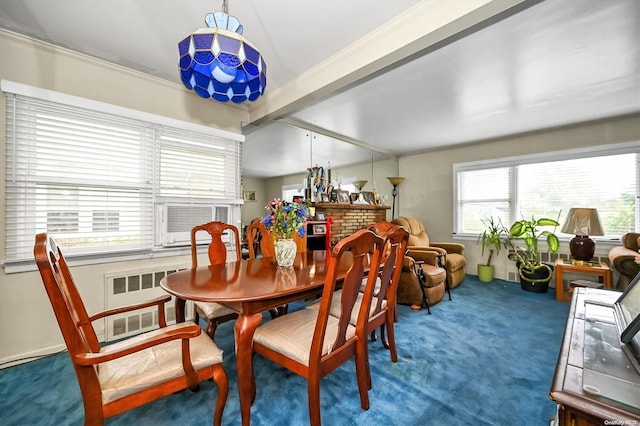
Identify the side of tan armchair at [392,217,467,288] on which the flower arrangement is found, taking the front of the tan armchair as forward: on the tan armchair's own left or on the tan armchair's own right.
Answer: on the tan armchair's own right

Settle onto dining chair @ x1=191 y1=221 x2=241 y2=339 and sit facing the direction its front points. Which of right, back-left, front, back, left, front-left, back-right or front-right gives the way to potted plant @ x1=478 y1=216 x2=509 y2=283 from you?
front-left

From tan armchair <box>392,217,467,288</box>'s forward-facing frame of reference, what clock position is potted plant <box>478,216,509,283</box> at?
The potted plant is roughly at 9 o'clock from the tan armchair.

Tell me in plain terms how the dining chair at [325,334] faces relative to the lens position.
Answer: facing away from the viewer and to the left of the viewer

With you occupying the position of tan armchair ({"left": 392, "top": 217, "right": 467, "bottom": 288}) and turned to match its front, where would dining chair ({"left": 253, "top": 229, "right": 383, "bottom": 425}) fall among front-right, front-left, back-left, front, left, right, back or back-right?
front-right

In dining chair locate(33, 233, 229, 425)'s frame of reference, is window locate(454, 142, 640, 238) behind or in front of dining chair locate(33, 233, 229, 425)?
in front

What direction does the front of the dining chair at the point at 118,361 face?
to the viewer's right

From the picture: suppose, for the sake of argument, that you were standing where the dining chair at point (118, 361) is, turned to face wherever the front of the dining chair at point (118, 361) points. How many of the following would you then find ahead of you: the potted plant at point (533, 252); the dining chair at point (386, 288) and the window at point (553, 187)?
3

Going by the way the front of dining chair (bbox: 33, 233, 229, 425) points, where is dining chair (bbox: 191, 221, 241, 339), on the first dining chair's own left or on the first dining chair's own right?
on the first dining chair's own left

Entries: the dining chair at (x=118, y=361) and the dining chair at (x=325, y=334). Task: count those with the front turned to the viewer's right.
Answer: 1

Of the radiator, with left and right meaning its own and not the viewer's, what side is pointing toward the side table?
front

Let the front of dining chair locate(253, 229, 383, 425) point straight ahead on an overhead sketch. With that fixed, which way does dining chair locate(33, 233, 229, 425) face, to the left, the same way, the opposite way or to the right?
to the right
